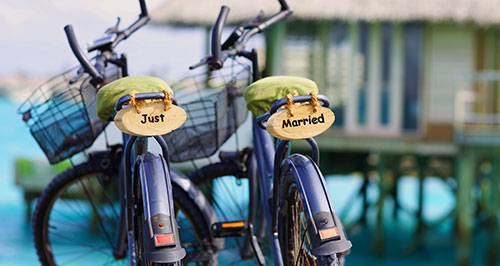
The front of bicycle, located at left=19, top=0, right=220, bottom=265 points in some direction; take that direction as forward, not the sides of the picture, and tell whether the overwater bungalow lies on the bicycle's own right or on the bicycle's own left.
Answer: on the bicycle's own right

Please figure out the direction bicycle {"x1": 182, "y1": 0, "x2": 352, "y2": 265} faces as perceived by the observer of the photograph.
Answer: facing away from the viewer and to the left of the viewer

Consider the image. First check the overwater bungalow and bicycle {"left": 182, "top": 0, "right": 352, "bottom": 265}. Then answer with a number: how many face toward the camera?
1

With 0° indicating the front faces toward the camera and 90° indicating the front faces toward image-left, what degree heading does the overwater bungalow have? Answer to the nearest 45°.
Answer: approximately 0°

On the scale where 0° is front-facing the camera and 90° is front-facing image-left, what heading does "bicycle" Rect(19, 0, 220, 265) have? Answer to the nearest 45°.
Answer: approximately 135°

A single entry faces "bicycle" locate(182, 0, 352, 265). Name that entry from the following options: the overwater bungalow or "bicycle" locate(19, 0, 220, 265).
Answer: the overwater bungalow

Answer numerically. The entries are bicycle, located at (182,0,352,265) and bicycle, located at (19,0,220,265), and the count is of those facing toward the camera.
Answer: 0

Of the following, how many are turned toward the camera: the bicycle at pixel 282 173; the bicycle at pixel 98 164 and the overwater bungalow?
1

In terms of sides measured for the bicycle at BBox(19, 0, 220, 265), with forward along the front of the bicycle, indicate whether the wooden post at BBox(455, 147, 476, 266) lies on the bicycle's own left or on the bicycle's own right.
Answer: on the bicycle's own right

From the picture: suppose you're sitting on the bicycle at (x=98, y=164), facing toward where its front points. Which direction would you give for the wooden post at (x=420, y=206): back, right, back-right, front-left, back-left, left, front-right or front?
right

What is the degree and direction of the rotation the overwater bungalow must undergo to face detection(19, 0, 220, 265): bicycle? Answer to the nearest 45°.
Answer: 0° — it already faces it

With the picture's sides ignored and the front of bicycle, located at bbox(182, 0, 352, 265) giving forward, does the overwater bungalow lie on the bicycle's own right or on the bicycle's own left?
on the bicycle's own right

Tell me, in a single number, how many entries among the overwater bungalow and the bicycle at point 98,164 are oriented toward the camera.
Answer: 1
